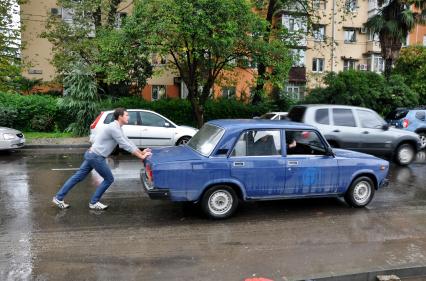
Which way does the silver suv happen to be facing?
to the viewer's right

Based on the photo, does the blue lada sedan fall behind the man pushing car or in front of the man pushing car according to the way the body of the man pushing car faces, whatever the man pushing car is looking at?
in front

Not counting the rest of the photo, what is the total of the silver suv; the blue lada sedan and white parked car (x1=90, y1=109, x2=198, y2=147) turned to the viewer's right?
3

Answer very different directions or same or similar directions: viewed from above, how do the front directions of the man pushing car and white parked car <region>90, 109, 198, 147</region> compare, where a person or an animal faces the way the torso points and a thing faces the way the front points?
same or similar directions

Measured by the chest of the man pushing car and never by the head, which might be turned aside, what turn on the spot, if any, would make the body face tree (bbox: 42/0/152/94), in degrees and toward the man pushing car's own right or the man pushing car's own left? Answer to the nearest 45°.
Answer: approximately 90° to the man pushing car's own left

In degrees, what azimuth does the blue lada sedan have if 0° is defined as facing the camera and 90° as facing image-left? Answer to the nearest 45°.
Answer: approximately 270°

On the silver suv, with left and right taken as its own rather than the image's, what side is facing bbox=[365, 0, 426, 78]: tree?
left

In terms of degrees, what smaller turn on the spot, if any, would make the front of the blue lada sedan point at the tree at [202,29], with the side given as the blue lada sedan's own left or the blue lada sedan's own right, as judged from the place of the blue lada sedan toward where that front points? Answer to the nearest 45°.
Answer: approximately 90° to the blue lada sedan's own left

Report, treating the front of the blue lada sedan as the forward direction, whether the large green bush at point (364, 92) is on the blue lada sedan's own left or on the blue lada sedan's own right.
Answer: on the blue lada sedan's own left

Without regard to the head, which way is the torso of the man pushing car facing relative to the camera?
to the viewer's right

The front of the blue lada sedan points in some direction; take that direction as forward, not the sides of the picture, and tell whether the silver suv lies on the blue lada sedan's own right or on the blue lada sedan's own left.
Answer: on the blue lada sedan's own left

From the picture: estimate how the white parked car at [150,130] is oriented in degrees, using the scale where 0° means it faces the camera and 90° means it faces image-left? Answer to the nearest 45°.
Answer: approximately 270°
